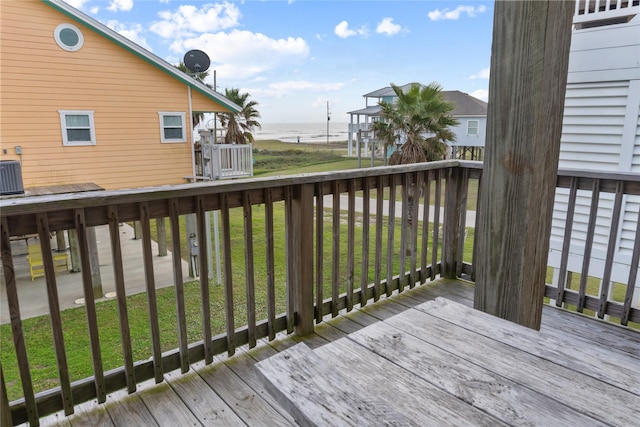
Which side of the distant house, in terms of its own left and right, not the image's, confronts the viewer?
left

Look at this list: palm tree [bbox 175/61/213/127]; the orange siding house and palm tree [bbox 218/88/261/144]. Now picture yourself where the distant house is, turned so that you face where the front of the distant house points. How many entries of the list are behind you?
0

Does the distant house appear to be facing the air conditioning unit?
no

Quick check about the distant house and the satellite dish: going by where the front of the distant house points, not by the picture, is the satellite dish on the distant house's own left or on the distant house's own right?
on the distant house's own left

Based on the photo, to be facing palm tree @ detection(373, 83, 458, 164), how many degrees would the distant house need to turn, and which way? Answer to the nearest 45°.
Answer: approximately 90° to its left

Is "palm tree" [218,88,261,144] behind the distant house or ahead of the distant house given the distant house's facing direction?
ahead

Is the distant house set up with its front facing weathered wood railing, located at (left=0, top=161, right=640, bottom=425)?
no

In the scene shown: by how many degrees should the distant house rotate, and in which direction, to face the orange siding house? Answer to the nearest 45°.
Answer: approximately 45° to its left

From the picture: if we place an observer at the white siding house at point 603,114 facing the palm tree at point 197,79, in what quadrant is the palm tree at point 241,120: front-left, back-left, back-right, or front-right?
front-right

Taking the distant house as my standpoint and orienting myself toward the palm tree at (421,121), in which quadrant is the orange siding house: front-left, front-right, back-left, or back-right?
front-right

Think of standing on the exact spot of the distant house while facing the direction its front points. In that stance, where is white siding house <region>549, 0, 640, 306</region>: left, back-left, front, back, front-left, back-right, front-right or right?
left
